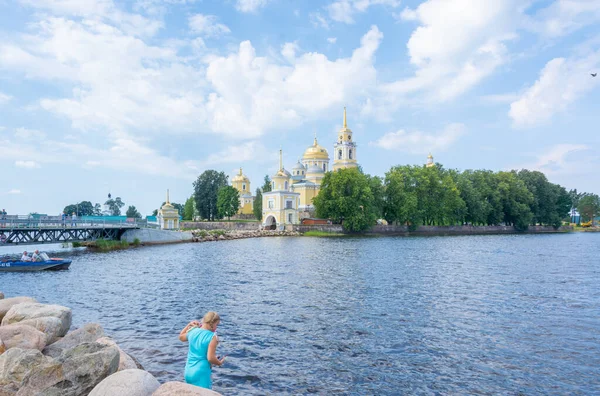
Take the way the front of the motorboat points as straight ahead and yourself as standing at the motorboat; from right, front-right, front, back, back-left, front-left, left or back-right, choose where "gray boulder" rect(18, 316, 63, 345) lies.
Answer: right

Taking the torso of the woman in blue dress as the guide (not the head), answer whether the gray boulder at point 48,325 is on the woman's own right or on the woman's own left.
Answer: on the woman's own left

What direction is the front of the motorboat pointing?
to the viewer's right

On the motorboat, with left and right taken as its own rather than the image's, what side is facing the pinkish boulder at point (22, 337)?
right

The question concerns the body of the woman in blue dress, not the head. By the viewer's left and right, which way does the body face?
facing away from the viewer and to the right of the viewer

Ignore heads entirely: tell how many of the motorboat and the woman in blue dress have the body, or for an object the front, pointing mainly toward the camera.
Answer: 0

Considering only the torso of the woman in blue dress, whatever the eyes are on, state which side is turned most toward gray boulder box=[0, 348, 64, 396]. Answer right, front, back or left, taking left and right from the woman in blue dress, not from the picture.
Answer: left

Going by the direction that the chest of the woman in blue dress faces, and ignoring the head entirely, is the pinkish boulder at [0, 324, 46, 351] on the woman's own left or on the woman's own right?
on the woman's own left
